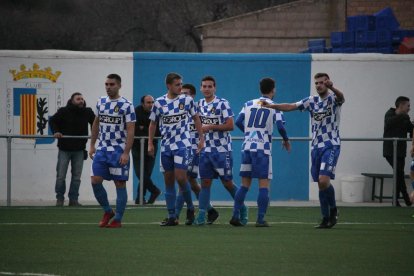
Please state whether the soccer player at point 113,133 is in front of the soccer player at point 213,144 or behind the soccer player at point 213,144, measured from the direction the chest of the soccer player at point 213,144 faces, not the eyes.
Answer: in front

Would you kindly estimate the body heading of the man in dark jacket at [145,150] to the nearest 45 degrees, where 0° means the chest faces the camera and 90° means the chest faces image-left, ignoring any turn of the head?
approximately 315°

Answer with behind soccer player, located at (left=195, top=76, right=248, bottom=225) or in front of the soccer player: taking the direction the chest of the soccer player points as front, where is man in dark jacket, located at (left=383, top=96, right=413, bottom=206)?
behind

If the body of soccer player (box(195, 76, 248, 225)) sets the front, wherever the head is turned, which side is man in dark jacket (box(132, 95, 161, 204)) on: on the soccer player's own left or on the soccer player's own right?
on the soccer player's own right

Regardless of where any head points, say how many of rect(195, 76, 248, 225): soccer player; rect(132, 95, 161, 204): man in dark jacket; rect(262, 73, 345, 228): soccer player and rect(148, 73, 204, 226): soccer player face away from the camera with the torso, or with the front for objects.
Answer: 0

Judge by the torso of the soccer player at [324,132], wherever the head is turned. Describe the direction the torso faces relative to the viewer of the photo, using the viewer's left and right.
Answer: facing the viewer and to the left of the viewer

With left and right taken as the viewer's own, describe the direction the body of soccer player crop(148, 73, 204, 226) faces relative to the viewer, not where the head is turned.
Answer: facing the viewer

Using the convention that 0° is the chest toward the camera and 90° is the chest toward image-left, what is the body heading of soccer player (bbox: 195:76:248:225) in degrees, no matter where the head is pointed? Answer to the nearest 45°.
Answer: approximately 45°

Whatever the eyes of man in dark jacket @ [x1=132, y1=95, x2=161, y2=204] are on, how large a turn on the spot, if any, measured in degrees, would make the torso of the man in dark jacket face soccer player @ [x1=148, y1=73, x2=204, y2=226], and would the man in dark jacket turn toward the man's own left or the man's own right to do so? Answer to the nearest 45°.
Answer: approximately 45° to the man's own right

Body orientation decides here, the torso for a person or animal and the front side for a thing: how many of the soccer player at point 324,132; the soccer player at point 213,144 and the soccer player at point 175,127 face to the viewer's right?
0

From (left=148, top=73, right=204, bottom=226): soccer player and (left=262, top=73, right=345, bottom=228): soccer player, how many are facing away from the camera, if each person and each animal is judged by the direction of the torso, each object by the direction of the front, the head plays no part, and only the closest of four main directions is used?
0

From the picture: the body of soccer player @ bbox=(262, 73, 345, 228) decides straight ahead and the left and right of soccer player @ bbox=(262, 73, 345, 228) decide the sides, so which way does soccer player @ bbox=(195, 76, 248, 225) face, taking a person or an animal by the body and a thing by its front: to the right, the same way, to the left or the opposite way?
the same way
